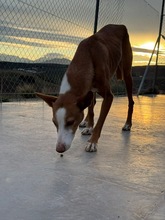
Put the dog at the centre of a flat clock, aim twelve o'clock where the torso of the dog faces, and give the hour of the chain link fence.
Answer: The chain link fence is roughly at 4 o'clock from the dog.

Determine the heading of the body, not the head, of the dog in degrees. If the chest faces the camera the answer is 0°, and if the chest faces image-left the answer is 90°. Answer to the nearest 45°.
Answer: approximately 45°
